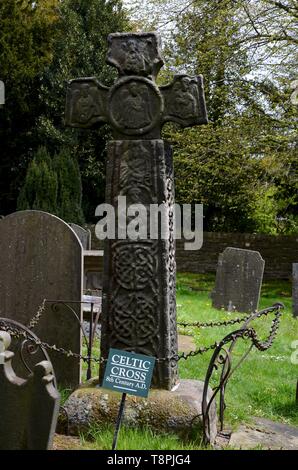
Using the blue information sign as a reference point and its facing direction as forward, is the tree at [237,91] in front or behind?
behind

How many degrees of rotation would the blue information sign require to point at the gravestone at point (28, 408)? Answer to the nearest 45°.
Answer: approximately 45° to its right

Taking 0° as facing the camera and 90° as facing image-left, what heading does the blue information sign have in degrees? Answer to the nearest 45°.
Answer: approximately 0°

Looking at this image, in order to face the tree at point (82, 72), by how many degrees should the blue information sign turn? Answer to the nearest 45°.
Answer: approximately 180°

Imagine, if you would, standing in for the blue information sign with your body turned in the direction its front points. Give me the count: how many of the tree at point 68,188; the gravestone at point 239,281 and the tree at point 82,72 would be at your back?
3

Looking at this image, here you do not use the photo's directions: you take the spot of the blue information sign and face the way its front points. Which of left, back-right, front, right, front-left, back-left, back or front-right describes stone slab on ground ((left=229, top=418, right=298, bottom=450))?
back-left

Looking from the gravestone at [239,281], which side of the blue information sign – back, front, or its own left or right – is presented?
back

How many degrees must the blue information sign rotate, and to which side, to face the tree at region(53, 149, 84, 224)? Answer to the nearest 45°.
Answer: approximately 180°

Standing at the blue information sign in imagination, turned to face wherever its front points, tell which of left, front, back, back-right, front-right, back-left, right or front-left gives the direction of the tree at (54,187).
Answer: back

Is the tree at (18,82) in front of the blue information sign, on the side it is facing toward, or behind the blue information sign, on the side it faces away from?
behind
